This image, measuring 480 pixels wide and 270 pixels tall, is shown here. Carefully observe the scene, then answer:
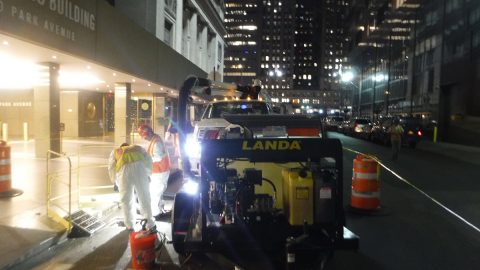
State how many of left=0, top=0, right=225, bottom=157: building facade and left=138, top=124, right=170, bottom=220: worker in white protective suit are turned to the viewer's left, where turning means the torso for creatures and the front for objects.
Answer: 1

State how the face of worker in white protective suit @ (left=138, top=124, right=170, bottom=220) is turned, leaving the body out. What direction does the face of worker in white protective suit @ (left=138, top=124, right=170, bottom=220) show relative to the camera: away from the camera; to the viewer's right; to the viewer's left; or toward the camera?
to the viewer's left

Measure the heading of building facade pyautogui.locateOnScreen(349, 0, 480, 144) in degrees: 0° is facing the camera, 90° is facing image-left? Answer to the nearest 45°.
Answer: approximately 45°

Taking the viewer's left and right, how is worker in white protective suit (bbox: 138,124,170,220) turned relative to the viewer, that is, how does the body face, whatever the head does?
facing to the left of the viewer

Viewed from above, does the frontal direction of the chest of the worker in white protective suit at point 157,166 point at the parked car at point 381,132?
no

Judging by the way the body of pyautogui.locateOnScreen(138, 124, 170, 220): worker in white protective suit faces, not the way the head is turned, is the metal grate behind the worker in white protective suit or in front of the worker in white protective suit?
in front

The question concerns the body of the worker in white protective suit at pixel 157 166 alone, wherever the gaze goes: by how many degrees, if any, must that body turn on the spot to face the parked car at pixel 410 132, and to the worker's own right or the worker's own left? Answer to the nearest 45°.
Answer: approximately 135° to the worker's own right

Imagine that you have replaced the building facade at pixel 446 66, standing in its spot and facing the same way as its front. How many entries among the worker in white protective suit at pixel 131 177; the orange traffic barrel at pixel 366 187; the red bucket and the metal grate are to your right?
0

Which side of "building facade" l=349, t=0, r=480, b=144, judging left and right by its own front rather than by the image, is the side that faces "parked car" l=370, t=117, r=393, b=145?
front

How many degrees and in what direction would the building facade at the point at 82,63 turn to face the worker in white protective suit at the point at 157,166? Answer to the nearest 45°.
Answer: approximately 45° to its right

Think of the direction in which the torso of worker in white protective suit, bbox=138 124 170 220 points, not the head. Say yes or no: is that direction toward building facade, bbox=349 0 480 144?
no

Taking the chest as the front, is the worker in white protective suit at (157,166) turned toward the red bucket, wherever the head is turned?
no

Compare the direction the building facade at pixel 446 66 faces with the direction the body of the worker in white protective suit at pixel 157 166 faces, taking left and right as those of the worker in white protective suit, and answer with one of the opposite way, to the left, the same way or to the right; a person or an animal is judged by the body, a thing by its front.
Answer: the same way

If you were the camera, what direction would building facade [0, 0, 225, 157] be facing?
facing the viewer and to the right of the viewer
